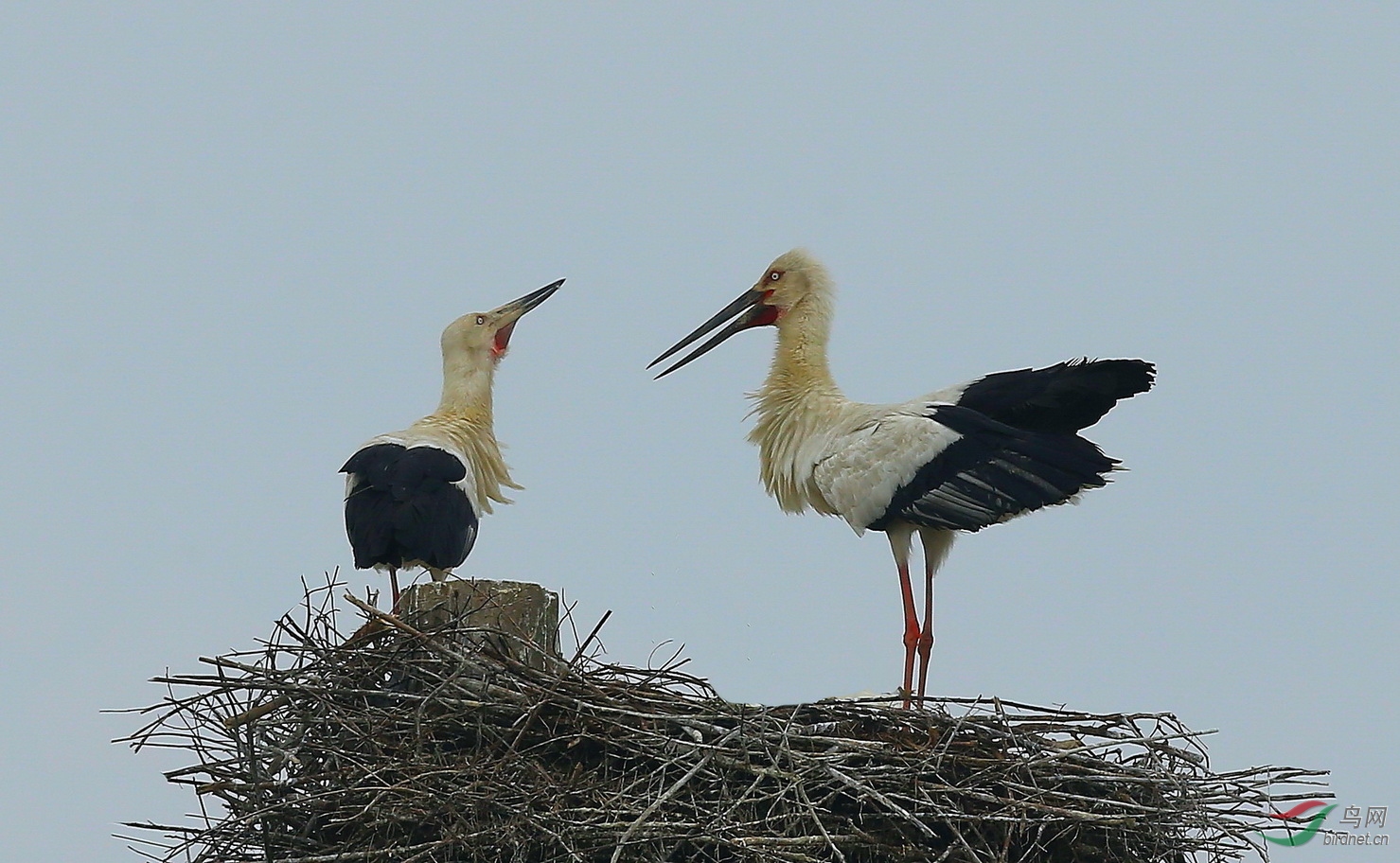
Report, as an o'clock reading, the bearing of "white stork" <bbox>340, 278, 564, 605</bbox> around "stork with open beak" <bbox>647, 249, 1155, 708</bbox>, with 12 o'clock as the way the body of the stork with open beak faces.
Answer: The white stork is roughly at 12 o'clock from the stork with open beak.

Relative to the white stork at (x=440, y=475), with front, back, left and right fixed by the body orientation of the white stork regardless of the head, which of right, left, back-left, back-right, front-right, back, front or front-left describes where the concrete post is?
back-right

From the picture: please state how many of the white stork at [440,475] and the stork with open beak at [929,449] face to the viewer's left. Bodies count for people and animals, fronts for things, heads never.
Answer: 1

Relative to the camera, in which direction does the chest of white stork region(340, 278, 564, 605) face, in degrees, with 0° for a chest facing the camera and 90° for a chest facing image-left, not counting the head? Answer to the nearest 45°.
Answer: approximately 225°

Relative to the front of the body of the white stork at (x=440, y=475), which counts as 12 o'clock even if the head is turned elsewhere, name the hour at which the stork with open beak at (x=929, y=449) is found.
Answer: The stork with open beak is roughly at 2 o'clock from the white stork.

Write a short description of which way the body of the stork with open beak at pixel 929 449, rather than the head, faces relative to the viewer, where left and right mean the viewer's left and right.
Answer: facing to the left of the viewer
